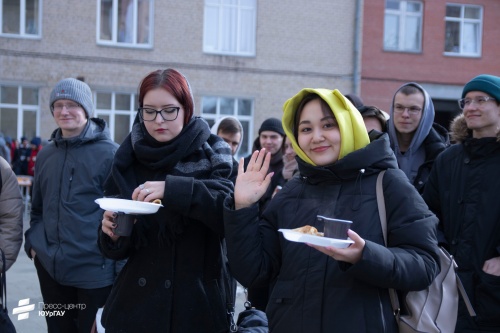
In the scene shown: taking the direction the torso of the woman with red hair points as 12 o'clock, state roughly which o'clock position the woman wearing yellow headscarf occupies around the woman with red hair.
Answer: The woman wearing yellow headscarf is roughly at 9 o'clock from the woman with red hair.

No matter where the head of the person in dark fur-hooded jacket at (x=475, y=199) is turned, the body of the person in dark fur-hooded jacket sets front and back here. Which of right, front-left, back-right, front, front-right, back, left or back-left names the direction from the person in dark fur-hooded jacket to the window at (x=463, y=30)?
back-right

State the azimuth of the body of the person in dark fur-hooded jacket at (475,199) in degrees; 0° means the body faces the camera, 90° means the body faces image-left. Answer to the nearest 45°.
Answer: approximately 45°

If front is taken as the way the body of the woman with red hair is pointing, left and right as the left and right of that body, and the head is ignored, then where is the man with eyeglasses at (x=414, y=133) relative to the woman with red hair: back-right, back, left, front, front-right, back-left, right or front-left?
back

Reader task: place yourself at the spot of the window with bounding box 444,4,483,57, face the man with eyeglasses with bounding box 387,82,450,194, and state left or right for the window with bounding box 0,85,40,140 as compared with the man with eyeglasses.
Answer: right

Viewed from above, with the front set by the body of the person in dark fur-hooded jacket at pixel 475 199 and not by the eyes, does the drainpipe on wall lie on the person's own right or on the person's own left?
on the person's own right

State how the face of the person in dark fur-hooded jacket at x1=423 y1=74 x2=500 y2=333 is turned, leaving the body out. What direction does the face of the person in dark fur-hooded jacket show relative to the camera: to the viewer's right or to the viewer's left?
to the viewer's left

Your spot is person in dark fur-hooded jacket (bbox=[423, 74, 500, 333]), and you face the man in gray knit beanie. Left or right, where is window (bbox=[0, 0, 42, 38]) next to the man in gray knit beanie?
right

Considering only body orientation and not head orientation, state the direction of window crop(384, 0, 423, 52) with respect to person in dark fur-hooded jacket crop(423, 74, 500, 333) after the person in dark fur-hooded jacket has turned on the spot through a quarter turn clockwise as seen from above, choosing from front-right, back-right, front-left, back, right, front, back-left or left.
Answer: front-right

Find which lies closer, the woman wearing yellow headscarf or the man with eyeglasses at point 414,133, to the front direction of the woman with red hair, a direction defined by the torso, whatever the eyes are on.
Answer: the woman wearing yellow headscarf

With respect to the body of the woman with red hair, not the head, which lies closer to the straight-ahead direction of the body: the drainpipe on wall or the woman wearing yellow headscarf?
the woman wearing yellow headscarf
